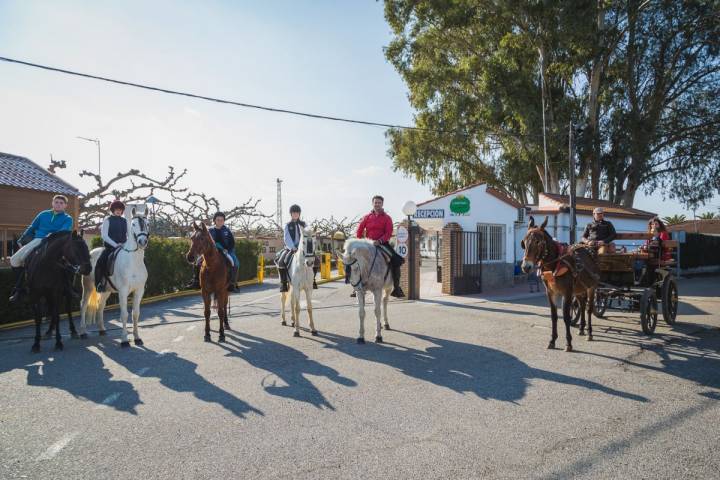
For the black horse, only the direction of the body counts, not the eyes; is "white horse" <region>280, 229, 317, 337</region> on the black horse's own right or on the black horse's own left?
on the black horse's own left

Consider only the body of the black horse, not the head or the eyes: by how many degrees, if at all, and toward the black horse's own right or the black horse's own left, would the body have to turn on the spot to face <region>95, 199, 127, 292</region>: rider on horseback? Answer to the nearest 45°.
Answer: approximately 90° to the black horse's own left

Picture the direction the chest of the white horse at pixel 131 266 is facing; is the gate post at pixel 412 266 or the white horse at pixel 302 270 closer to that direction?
the white horse

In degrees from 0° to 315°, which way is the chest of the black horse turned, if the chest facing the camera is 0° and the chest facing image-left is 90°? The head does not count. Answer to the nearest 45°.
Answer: approximately 0°

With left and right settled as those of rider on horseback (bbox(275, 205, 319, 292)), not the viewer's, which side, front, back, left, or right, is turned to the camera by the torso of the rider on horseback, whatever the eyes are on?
front

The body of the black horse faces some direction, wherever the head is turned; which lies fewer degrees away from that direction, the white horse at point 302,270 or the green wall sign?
the white horse

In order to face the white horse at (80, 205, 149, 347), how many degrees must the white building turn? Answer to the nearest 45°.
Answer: approximately 45° to its right
